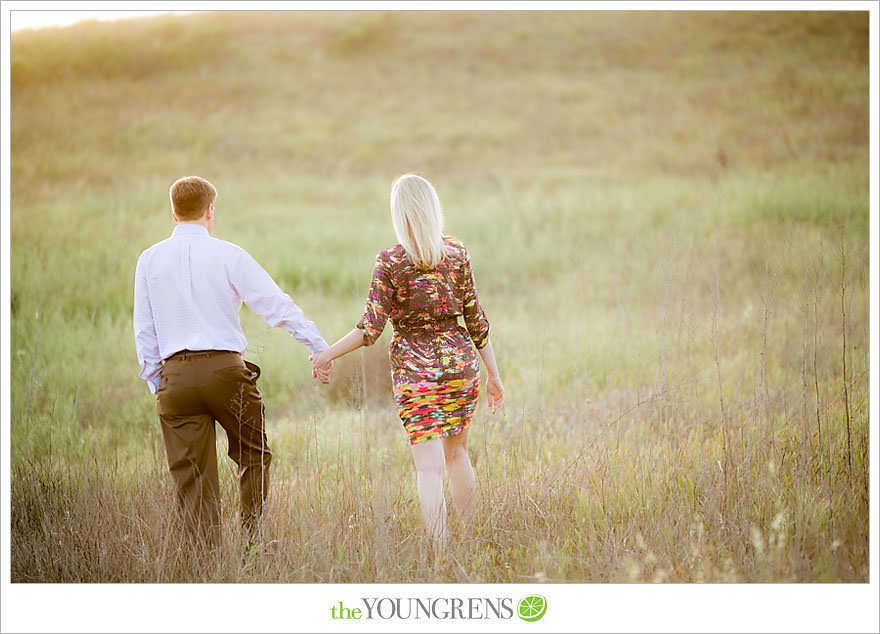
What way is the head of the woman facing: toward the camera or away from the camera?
away from the camera

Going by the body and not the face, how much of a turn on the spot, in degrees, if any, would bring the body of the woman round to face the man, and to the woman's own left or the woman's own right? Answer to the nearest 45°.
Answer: approximately 90° to the woman's own left

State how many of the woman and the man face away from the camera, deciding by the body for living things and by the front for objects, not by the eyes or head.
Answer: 2

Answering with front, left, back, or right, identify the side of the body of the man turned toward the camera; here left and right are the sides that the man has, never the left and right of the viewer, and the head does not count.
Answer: back

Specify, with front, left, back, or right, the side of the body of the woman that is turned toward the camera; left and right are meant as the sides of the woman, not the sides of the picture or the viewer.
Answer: back

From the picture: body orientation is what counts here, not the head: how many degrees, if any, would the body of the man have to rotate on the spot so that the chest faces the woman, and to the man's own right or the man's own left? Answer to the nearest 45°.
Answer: approximately 90° to the man's own right
